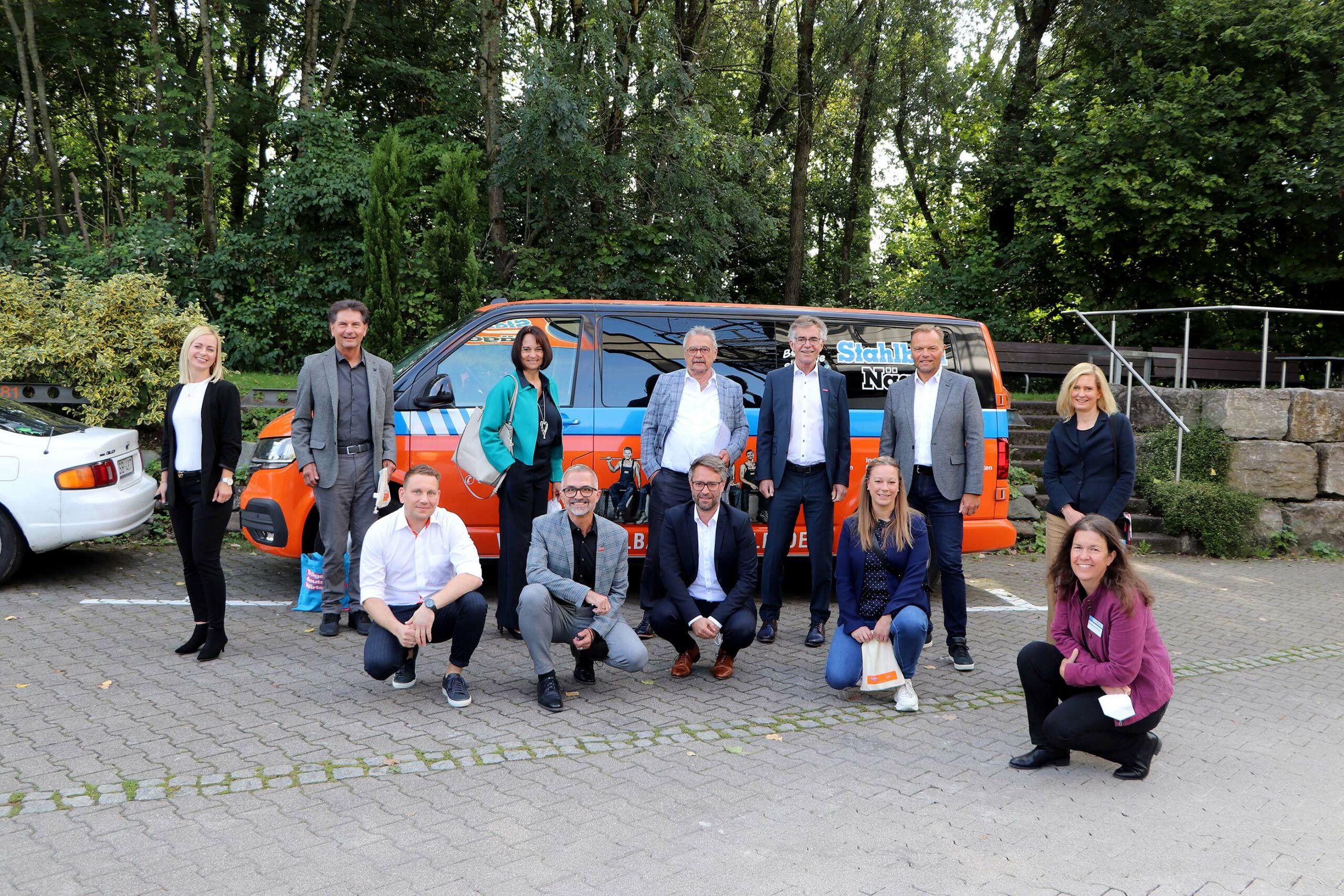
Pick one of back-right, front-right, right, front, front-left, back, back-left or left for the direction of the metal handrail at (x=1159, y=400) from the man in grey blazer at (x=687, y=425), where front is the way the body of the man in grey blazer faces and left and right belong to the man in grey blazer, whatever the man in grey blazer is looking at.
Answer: back-left

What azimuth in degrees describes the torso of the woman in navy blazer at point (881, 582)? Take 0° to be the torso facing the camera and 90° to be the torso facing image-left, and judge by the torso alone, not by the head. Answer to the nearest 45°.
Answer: approximately 0°

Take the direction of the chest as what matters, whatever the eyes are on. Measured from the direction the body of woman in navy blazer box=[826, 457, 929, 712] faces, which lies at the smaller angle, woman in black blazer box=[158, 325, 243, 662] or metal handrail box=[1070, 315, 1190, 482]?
the woman in black blazer

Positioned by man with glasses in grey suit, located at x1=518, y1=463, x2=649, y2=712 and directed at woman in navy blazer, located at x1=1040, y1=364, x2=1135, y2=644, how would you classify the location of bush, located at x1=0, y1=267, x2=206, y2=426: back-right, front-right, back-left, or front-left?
back-left

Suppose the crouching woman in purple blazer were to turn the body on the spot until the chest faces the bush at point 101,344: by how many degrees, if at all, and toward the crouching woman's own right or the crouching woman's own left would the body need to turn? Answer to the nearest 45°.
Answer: approximately 45° to the crouching woman's own right

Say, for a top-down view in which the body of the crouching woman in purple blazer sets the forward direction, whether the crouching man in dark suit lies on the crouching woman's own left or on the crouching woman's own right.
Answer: on the crouching woman's own right

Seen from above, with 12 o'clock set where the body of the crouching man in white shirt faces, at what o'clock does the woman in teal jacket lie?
The woman in teal jacket is roughly at 7 o'clock from the crouching man in white shirt.

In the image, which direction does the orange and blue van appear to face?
to the viewer's left

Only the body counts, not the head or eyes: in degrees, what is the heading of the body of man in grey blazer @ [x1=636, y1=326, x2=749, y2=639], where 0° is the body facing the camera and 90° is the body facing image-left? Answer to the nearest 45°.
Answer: approximately 0°
